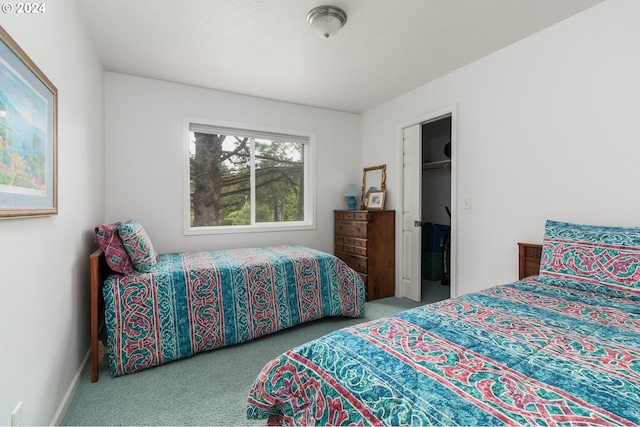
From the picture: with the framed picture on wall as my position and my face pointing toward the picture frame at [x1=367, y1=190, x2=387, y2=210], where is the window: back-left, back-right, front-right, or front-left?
front-left

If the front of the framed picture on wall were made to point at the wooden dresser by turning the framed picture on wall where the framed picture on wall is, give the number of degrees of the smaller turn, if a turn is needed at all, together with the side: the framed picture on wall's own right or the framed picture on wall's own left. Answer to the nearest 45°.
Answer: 0° — it already faces it

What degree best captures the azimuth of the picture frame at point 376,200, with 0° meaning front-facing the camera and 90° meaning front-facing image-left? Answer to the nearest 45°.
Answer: approximately 45°

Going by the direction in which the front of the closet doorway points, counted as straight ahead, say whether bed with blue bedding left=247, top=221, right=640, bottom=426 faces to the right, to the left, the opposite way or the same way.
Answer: the same way

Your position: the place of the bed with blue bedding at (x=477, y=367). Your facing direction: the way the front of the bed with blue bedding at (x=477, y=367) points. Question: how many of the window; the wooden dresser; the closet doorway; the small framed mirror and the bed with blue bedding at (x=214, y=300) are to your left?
0

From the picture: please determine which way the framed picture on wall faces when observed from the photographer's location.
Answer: facing to the right of the viewer

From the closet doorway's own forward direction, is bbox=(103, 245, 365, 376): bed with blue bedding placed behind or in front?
in front

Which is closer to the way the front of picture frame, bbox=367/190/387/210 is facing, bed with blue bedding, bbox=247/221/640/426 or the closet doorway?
the bed with blue bedding

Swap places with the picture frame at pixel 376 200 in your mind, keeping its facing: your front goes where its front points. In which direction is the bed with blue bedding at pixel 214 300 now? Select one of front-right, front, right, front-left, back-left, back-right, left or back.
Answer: front

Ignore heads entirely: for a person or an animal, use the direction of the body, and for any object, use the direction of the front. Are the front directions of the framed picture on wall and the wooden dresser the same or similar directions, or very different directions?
very different directions

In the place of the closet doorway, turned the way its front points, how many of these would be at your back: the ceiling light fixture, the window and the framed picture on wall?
0

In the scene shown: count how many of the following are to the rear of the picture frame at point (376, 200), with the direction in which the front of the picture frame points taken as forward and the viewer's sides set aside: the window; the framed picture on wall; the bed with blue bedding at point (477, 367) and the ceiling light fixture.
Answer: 0

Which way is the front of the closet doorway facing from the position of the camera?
facing the viewer and to the left of the viewer

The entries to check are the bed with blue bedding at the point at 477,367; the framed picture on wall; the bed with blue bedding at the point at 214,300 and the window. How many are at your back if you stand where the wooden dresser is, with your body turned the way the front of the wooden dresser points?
0

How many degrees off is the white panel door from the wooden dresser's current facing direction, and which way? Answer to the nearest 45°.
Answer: approximately 135° to its left

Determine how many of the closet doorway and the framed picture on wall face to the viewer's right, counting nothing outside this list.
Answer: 1
